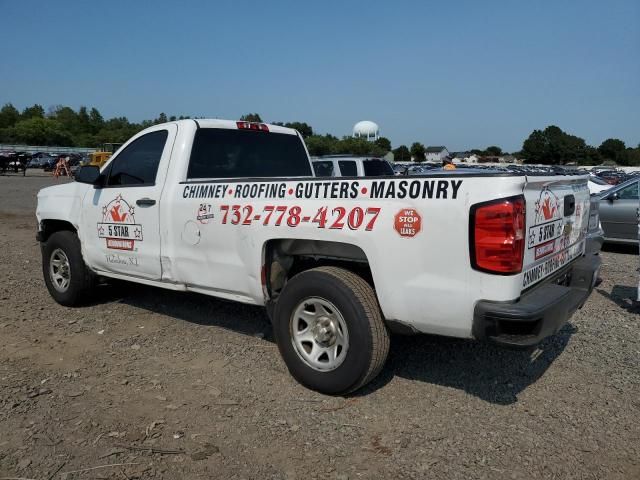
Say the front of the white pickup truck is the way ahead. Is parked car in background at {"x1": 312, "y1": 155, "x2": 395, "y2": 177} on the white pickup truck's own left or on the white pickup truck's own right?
on the white pickup truck's own right

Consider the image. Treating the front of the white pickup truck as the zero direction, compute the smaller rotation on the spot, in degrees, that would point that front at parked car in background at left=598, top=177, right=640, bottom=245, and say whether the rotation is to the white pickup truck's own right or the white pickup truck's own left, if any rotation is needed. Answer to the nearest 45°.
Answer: approximately 90° to the white pickup truck's own right

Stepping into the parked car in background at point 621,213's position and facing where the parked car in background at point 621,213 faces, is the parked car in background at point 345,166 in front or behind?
in front

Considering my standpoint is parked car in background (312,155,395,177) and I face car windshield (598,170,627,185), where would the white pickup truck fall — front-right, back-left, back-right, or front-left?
back-right

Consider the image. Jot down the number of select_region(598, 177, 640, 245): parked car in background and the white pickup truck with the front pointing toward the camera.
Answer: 0

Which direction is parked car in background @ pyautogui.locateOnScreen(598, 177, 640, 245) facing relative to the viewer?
to the viewer's left

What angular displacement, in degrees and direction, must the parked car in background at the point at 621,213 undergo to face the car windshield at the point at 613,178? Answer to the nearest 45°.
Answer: approximately 90° to its right

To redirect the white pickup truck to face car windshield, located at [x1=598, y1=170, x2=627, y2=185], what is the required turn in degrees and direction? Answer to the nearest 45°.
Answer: approximately 90° to its right

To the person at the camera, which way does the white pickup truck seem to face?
facing away from the viewer and to the left of the viewer
